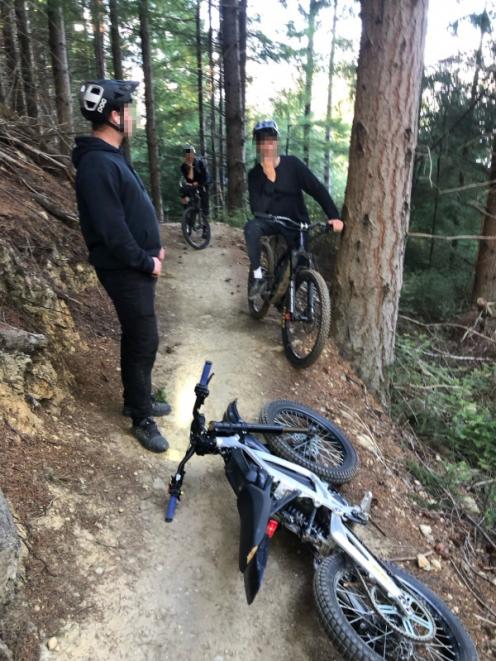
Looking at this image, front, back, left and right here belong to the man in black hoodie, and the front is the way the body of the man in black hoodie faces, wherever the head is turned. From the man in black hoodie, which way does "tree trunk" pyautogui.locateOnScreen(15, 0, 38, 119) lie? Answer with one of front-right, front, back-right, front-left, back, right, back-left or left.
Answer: left

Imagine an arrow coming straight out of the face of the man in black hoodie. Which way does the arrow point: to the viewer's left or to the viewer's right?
to the viewer's right

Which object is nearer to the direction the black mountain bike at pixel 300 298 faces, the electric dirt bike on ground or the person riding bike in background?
the electric dirt bike on ground

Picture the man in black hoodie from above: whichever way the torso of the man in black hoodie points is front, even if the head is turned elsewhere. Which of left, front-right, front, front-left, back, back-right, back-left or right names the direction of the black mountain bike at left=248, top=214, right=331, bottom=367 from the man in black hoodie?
front-left

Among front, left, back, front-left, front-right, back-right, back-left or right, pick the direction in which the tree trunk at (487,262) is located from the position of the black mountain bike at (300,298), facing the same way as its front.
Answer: left

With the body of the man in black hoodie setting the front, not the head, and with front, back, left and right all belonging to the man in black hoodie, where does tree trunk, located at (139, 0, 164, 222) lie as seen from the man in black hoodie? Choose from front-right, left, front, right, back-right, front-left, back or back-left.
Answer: left

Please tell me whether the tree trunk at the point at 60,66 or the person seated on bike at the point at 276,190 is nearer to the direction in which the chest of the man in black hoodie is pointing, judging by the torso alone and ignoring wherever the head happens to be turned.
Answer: the person seated on bike

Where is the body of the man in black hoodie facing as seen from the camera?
to the viewer's right

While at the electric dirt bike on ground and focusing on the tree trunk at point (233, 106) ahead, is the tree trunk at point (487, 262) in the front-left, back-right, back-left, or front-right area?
front-right

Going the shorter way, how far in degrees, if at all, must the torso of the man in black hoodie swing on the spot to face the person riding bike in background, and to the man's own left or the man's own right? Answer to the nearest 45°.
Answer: approximately 90° to the man's own left

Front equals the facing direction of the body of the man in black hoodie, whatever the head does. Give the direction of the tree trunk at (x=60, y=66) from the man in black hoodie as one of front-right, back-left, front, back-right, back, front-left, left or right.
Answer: left

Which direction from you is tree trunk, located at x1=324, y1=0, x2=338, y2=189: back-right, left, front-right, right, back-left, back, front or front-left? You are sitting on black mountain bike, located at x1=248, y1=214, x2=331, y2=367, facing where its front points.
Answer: back-left

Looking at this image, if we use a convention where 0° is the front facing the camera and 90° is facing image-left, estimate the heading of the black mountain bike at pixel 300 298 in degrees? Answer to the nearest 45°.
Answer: approximately 315°
